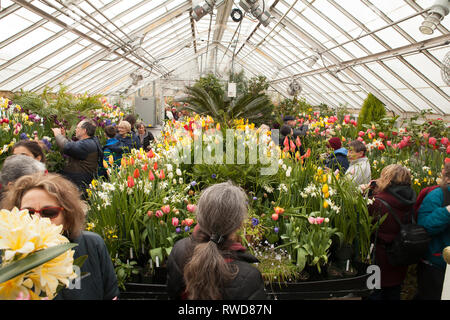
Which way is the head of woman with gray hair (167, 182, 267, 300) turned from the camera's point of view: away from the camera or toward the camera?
away from the camera

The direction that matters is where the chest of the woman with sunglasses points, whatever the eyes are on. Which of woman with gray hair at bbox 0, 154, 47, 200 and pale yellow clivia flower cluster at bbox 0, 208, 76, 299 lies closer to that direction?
the pale yellow clivia flower cluster

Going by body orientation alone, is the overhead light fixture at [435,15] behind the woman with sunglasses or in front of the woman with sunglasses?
behind

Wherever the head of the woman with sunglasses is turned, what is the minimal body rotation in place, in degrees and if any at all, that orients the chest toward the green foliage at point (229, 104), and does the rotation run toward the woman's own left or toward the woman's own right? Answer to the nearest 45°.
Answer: approximately 180°

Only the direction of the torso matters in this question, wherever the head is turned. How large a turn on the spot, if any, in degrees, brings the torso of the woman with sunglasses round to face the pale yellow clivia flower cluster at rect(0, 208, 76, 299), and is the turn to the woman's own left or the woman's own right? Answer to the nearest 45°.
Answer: approximately 45° to the woman's own left

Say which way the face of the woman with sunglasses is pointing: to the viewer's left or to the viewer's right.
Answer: to the viewer's left

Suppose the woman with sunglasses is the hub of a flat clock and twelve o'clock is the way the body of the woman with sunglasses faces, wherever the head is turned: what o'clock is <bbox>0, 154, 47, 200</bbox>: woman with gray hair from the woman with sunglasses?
The woman with gray hair is roughly at 4 o'clock from the woman with sunglasses.

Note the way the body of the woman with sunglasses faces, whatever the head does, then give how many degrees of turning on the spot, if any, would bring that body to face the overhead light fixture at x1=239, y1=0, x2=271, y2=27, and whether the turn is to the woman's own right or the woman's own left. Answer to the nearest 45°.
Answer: approximately 180°

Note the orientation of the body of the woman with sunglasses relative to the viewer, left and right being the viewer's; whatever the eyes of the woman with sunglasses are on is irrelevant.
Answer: facing the viewer and to the left of the viewer

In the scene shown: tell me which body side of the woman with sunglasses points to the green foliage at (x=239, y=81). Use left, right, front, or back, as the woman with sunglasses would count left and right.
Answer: back

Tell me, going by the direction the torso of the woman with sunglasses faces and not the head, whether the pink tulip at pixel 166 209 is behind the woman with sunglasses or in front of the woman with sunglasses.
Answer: behind

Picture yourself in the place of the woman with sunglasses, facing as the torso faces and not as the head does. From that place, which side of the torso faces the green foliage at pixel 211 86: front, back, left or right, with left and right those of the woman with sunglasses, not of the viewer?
back
